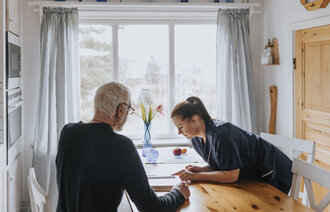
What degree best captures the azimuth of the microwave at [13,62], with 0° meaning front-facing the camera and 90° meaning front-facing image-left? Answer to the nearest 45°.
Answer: approximately 270°

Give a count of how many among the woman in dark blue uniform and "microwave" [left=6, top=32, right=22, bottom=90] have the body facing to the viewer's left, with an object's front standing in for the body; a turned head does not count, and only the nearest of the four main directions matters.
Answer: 1

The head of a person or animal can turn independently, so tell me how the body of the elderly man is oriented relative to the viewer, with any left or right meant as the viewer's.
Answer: facing away from the viewer and to the right of the viewer

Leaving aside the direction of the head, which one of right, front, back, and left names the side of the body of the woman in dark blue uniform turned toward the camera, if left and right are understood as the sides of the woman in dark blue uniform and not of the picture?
left

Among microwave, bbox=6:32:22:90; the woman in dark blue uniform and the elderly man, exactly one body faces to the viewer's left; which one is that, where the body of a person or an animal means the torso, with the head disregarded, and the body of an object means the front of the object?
the woman in dark blue uniform

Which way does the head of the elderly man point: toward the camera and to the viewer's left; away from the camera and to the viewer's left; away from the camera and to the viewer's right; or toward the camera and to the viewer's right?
away from the camera and to the viewer's right

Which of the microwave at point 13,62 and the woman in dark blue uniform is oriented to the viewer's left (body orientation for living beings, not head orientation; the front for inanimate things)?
the woman in dark blue uniform
